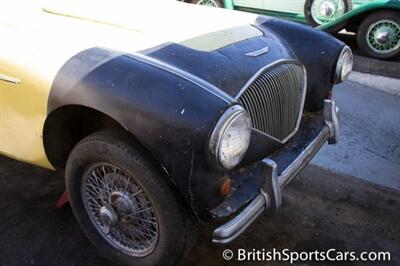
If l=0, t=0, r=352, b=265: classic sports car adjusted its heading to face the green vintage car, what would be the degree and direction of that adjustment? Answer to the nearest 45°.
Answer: approximately 90° to its left

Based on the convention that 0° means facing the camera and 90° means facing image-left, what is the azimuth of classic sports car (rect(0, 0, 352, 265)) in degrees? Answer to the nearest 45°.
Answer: approximately 315°
